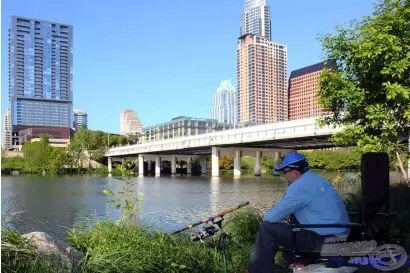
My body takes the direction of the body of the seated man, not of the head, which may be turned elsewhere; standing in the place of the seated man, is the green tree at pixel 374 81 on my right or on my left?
on my right

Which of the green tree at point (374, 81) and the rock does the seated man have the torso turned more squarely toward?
the rock

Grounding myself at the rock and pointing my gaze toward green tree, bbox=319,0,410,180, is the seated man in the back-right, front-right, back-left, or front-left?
front-right

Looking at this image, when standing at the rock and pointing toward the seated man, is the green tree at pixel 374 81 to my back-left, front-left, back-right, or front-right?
front-left

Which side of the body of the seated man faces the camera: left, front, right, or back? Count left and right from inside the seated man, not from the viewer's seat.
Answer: left

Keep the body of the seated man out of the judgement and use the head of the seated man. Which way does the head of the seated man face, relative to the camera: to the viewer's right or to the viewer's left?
to the viewer's left

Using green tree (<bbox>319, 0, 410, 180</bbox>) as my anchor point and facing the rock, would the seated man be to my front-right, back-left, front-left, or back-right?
front-left
